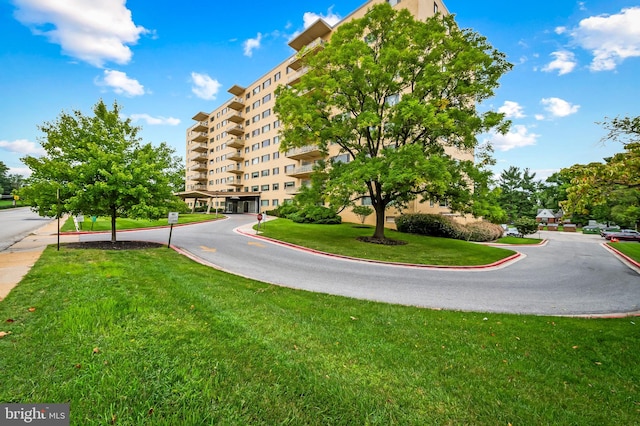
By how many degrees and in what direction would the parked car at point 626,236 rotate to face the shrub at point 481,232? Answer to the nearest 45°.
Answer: approximately 45° to its left

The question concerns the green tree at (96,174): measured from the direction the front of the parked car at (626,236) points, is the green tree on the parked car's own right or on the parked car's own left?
on the parked car's own left

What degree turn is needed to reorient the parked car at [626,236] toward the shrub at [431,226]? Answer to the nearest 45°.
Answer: approximately 45° to its left

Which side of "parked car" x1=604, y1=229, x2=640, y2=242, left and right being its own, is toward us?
left
